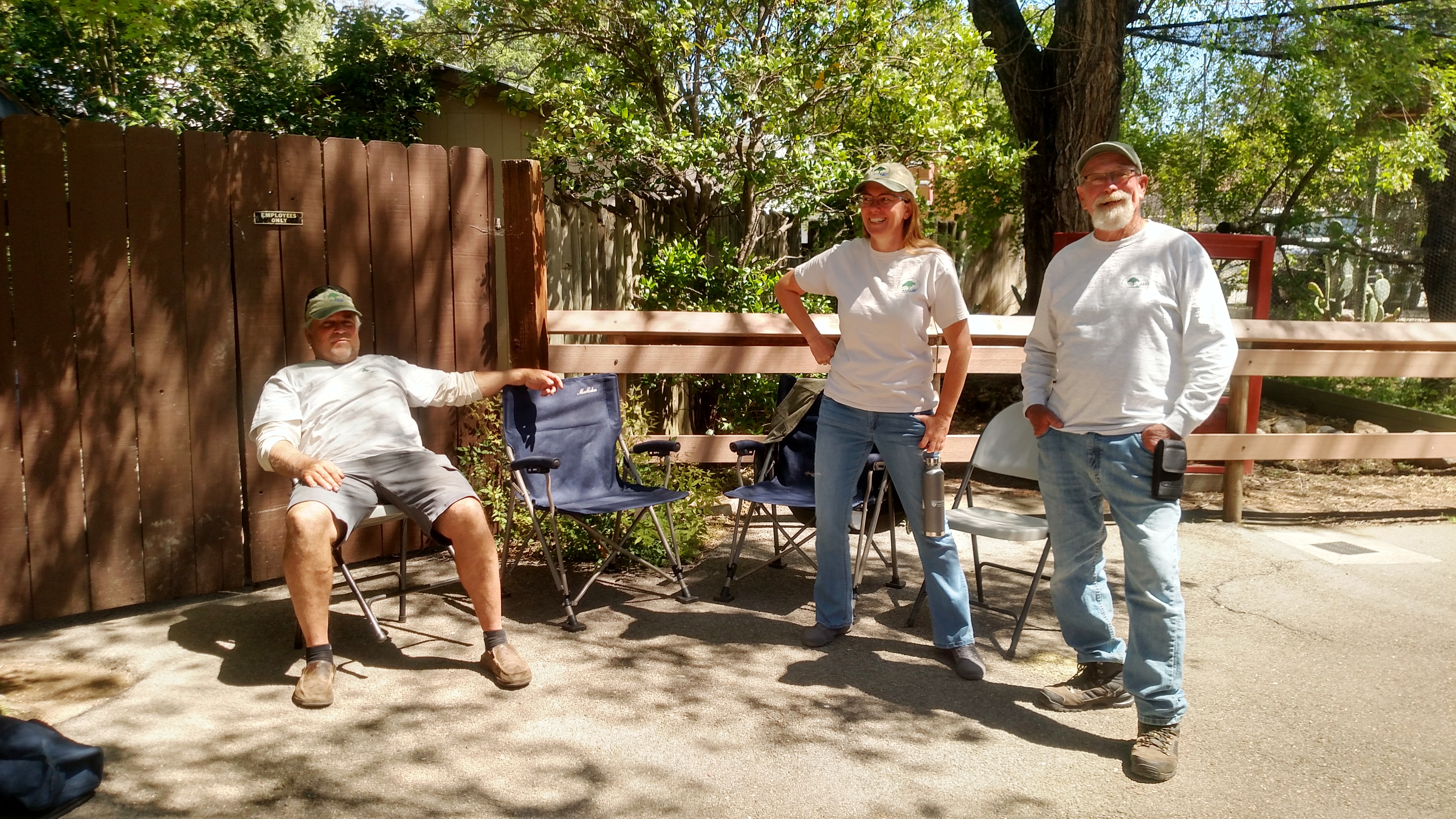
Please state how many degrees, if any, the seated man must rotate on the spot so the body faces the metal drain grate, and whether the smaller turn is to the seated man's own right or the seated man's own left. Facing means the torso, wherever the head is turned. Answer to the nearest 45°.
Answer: approximately 90° to the seated man's own left

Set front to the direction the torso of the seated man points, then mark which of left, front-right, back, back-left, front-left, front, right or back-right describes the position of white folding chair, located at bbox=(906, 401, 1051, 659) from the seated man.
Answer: left

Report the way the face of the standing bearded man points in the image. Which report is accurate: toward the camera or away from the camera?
toward the camera

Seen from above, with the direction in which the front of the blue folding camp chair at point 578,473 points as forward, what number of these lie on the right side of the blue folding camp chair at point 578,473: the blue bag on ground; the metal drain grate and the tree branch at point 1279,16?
1

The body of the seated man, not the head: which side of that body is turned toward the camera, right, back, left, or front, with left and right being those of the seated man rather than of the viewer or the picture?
front

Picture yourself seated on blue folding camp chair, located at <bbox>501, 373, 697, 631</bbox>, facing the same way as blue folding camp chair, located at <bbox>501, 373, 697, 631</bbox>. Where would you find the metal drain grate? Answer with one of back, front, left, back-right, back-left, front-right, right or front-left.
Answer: front-left

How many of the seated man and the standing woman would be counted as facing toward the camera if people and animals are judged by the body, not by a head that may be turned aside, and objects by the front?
2

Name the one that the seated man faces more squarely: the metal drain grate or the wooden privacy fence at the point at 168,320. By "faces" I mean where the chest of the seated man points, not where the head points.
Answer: the metal drain grate

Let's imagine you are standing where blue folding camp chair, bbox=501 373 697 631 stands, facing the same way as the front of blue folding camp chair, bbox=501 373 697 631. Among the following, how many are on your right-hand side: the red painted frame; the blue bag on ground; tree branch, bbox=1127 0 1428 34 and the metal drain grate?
1

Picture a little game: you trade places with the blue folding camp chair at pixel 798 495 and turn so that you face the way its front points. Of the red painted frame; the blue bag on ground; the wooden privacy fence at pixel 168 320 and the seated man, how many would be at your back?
1

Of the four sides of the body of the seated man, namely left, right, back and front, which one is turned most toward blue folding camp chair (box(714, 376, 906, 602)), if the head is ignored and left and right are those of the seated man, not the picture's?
left

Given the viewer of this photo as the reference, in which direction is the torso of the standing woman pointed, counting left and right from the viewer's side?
facing the viewer

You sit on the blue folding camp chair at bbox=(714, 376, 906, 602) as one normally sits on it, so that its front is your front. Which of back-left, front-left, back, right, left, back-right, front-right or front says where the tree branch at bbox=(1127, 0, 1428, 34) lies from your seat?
back

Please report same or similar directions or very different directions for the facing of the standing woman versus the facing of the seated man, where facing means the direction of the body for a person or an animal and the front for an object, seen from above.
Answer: same or similar directions

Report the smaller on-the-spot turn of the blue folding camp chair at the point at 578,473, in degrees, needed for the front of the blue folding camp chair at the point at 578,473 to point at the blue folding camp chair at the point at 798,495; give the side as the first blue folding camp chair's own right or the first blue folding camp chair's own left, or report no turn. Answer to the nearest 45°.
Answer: approximately 45° to the first blue folding camp chair's own left

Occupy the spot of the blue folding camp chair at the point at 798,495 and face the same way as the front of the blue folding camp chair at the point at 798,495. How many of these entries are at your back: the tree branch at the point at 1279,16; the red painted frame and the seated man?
2

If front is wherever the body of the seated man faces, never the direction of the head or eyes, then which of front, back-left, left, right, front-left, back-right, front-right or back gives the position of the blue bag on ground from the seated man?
front-right

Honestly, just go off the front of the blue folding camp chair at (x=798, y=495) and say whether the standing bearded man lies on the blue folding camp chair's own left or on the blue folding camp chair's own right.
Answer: on the blue folding camp chair's own left
